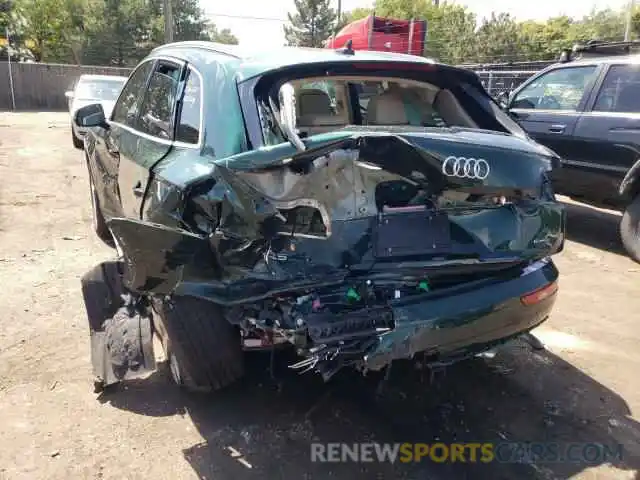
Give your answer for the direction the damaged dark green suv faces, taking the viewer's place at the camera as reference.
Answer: facing away from the viewer and to the left of the viewer

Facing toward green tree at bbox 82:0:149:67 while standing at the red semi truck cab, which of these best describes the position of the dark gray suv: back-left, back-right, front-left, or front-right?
back-left

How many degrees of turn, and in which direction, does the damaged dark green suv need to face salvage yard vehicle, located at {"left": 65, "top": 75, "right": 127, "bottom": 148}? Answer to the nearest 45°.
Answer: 0° — it already faces it

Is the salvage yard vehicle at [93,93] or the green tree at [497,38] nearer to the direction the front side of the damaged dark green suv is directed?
the salvage yard vehicle
